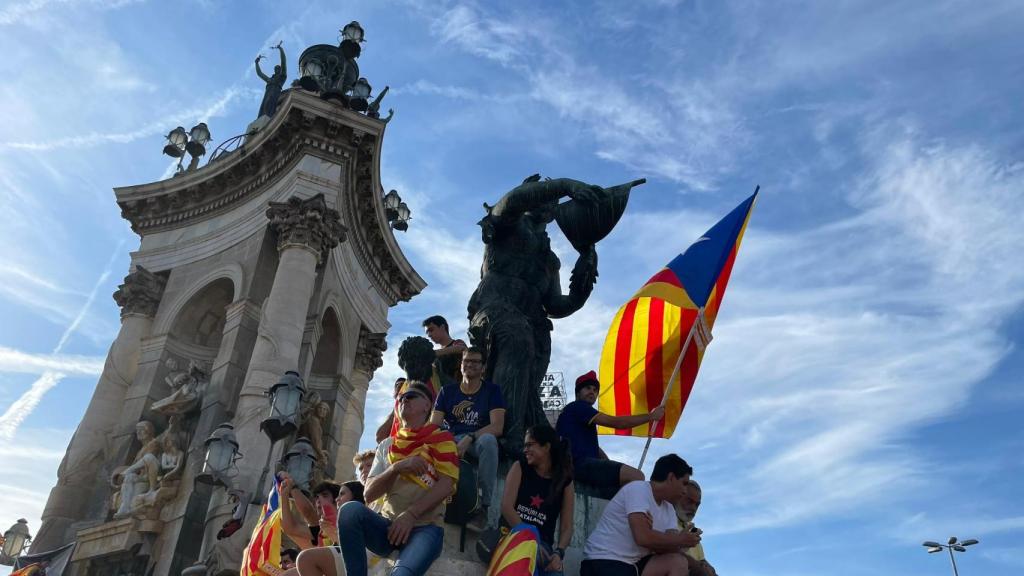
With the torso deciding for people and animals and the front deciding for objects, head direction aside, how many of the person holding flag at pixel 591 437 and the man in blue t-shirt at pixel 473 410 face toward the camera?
1

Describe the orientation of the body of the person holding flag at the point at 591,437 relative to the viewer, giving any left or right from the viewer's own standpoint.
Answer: facing to the right of the viewer

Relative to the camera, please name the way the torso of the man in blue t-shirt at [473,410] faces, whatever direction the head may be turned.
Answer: toward the camera

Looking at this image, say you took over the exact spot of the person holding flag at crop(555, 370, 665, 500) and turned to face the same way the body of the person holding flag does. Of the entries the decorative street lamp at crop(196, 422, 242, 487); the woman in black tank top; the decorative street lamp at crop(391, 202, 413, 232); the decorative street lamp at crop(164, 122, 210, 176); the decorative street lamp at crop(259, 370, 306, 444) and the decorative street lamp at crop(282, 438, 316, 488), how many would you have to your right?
1

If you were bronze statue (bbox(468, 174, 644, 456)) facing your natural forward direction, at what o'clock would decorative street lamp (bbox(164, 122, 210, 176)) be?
The decorative street lamp is roughly at 6 o'clock from the bronze statue.

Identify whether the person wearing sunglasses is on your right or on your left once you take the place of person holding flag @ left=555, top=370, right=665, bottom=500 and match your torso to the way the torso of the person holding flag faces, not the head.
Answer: on your right

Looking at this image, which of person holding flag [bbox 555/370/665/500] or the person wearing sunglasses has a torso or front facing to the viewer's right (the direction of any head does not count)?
the person holding flag

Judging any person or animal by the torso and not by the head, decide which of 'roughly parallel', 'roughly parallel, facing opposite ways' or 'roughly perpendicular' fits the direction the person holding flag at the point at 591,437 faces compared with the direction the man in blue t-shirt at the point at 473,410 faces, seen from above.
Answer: roughly perpendicular

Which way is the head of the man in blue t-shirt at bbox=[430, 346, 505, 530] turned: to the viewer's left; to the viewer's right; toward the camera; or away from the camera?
toward the camera

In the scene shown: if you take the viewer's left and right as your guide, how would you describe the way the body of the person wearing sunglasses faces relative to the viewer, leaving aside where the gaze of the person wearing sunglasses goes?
facing the viewer and to the left of the viewer

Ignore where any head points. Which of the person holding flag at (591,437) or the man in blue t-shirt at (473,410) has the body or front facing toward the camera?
the man in blue t-shirt

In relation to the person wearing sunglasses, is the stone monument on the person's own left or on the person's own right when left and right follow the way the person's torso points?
on the person's own right
